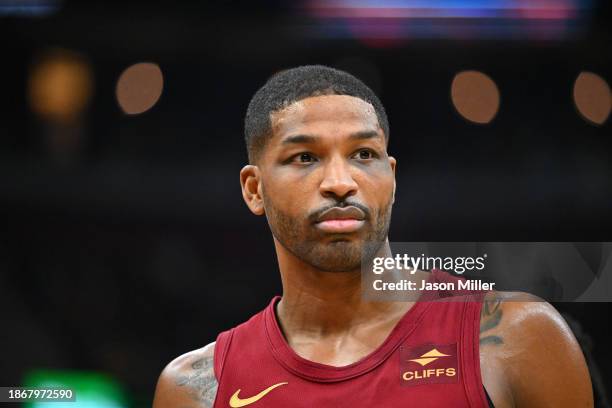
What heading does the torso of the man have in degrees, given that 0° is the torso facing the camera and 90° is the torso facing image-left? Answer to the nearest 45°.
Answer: approximately 0°

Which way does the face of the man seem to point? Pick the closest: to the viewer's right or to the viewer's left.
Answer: to the viewer's right
